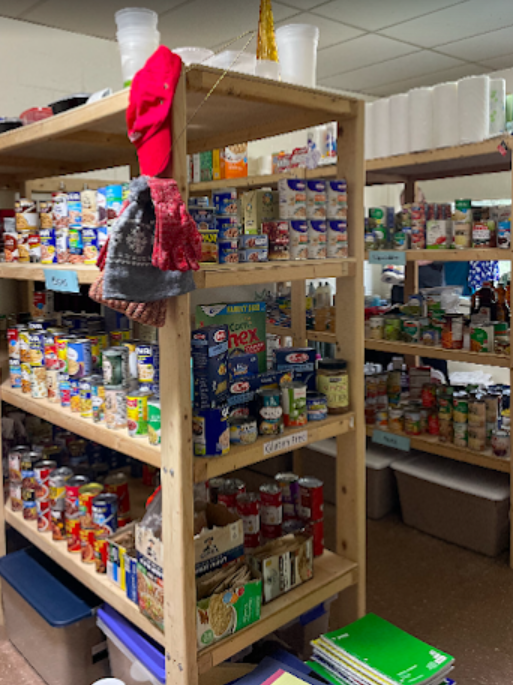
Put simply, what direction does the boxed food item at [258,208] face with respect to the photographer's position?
facing the viewer and to the right of the viewer

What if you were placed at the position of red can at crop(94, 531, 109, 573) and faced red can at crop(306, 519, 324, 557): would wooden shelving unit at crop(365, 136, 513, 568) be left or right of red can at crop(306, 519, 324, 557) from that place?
left

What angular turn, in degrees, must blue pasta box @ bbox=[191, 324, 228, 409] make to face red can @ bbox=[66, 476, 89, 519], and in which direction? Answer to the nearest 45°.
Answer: approximately 180°

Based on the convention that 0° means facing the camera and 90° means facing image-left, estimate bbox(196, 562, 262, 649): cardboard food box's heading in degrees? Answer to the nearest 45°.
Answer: approximately 315°

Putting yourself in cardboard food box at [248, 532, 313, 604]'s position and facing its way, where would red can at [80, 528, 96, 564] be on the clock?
The red can is roughly at 5 o'clock from the cardboard food box.

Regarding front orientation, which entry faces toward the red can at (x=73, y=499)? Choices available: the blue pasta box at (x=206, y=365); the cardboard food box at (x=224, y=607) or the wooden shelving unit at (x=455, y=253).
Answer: the wooden shelving unit
